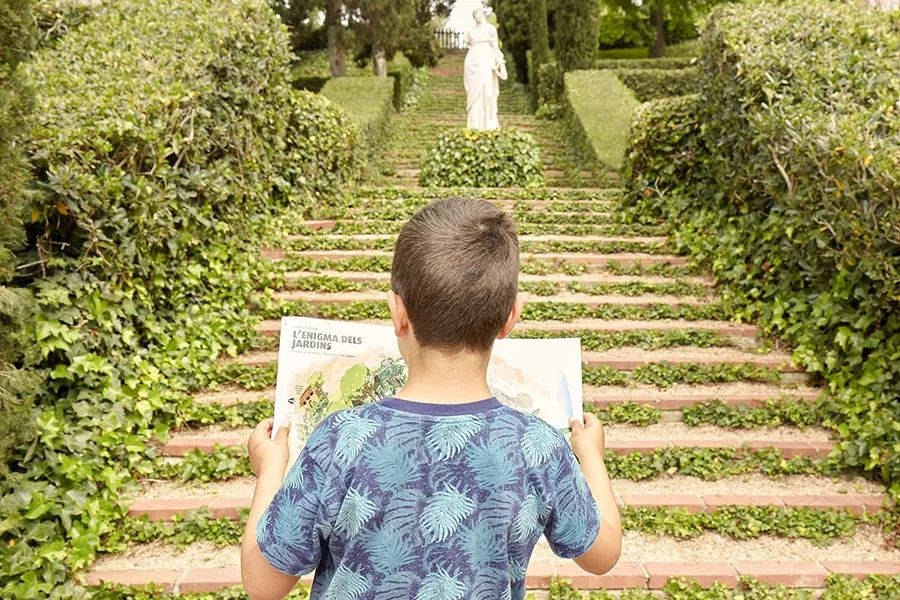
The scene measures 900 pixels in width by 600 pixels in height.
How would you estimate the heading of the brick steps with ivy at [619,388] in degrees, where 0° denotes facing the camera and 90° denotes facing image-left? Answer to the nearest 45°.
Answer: approximately 0°

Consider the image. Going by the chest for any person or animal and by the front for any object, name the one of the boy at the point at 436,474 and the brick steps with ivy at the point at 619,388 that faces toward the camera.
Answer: the brick steps with ivy

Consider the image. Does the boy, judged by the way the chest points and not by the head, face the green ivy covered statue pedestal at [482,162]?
yes

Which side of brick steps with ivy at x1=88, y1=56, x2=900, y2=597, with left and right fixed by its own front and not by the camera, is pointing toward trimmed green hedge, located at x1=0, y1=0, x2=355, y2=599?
right

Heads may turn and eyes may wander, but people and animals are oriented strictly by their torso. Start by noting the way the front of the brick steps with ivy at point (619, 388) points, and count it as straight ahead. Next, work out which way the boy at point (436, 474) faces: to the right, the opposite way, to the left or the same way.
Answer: the opposite way

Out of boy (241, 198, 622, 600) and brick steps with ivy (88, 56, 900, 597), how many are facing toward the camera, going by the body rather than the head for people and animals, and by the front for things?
1

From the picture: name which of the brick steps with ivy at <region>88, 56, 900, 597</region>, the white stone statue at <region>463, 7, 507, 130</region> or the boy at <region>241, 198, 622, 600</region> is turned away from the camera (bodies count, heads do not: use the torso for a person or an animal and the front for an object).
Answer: the boy

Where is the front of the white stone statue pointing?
toward the camera

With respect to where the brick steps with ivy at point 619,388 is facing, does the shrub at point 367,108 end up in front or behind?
behind

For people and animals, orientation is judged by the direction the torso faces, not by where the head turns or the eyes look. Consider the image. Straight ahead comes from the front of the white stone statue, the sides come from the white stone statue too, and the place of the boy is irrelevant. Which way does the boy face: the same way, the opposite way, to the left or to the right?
the opposite way

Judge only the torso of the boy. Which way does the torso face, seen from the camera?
away from the camera

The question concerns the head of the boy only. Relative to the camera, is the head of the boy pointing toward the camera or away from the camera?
away from the camera

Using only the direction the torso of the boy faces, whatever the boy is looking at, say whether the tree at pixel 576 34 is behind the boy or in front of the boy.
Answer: in front

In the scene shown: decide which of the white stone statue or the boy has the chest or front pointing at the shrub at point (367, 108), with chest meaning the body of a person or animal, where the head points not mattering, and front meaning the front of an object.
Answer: the boy
